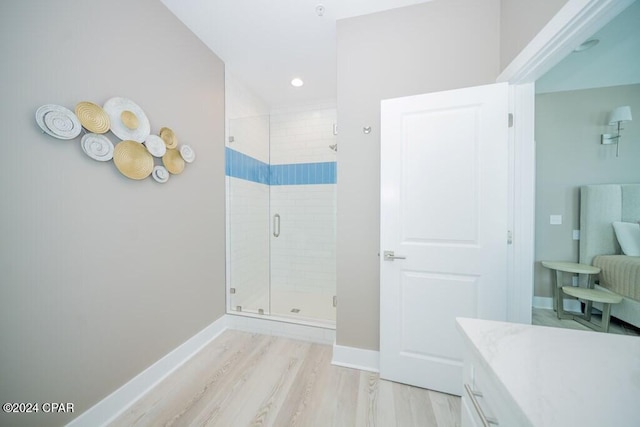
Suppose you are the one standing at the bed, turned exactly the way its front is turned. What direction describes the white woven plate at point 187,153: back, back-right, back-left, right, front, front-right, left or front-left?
right

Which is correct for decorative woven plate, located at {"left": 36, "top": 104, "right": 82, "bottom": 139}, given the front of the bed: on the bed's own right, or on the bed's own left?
on the bed's own right

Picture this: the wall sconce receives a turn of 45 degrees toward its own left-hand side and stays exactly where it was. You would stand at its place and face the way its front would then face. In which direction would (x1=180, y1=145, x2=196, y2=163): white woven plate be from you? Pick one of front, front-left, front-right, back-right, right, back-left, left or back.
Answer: back-right

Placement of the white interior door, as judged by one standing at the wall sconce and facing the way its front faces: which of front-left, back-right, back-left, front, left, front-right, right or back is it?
right

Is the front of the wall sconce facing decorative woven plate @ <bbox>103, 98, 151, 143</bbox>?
no

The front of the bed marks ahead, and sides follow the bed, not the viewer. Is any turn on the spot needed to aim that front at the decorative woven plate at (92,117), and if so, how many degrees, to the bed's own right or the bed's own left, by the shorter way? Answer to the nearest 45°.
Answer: approximately 90° to the bed's own right

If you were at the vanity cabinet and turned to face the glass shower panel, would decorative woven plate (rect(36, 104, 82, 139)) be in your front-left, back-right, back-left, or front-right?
front-left

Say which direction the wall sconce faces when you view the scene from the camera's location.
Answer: facing the viewer and to the right of the viewer

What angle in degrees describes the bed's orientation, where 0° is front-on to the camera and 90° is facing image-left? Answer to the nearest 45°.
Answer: approximately 315°

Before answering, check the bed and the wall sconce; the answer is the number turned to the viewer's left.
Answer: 0

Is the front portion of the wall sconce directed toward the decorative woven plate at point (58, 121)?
no

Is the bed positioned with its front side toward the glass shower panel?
no

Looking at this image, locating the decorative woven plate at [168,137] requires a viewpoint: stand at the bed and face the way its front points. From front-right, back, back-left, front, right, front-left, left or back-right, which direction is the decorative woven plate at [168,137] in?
right

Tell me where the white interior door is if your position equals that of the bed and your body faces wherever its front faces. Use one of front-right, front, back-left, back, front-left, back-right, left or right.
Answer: right

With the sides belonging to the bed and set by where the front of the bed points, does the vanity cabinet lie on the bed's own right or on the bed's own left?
on the bed's own right

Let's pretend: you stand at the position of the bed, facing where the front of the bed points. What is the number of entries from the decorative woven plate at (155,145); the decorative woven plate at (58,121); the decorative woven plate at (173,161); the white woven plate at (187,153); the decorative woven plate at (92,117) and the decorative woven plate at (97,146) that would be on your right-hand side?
6

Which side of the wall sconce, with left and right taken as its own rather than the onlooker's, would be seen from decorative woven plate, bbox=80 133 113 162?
right

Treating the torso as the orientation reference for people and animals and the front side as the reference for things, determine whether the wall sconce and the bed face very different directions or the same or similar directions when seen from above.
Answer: same or similar directions

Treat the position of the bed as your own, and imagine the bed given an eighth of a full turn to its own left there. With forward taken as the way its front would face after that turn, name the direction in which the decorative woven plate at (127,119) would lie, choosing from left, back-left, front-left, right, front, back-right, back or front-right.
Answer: back-right
